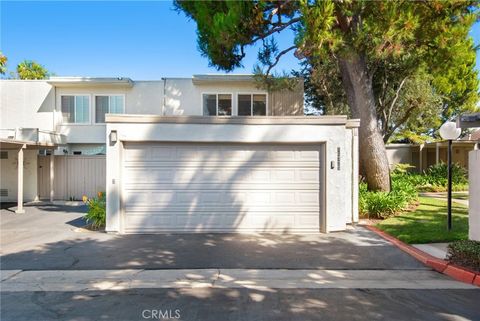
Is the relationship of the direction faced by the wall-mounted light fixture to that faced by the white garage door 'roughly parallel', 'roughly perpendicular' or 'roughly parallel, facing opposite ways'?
roughly parallel

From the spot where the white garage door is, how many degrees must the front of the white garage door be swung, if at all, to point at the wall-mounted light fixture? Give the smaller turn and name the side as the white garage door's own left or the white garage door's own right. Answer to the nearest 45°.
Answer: approximately 90° to the white garage door's own right

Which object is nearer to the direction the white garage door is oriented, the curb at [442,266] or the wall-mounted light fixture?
the curb

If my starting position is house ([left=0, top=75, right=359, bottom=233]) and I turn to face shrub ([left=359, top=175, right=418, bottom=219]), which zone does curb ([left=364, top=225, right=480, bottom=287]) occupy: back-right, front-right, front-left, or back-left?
front-right

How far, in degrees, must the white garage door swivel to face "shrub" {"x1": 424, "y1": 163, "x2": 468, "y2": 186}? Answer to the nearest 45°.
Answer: approximately 135° to its left

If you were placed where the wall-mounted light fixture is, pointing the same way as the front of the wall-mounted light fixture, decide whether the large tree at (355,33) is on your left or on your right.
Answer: on your left

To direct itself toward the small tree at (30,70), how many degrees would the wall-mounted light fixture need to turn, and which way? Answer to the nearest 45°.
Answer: approximately 180°

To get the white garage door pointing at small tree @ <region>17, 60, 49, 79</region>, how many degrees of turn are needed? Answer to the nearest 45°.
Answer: approximately 135° to its right

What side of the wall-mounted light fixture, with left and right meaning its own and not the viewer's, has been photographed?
front

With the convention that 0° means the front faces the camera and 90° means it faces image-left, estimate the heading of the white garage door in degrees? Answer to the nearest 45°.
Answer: approximately 0°

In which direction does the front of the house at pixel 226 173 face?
toward the camera

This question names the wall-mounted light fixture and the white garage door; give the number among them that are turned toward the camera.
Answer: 2
